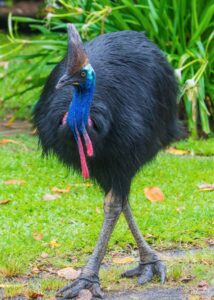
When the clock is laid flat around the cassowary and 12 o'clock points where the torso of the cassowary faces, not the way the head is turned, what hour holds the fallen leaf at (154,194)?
The fallen leaf is roughly at 5 o'clock from the cassowary.

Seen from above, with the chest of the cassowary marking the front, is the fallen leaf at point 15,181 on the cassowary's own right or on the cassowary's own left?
on the cassowary's own right

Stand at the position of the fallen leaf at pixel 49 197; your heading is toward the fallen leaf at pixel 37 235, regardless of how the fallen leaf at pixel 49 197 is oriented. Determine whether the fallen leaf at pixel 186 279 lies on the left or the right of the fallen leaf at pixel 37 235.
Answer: left

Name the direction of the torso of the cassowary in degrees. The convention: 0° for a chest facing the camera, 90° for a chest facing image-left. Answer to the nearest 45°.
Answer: approximately 45°

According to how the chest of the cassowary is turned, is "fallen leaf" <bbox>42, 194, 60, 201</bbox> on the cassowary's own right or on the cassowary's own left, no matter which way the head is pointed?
on the cassowary's own right

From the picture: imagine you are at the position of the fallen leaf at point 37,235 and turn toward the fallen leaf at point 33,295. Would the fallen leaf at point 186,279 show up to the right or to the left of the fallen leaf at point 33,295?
left

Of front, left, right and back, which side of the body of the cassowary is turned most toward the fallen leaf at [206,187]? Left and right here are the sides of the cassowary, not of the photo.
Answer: back
